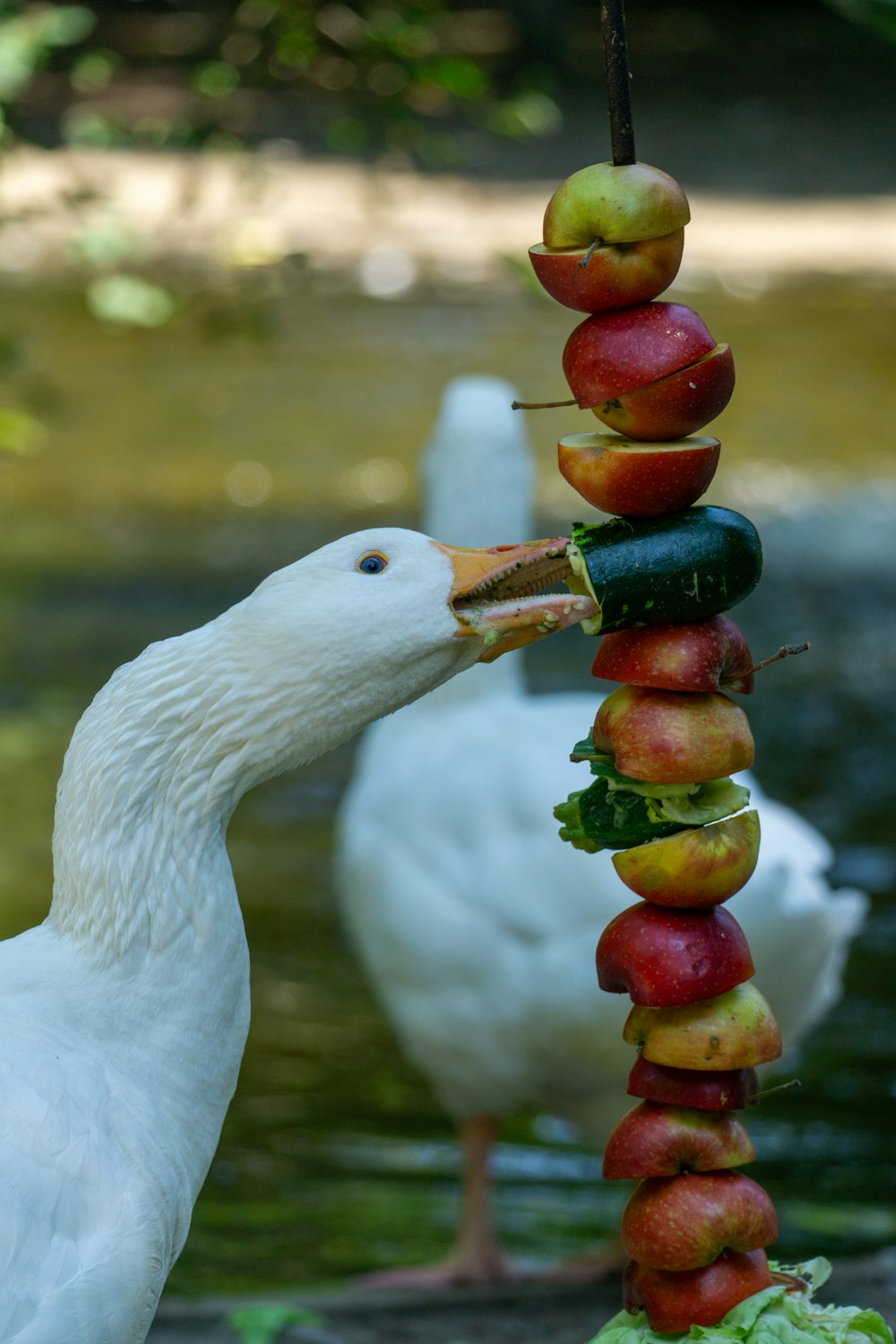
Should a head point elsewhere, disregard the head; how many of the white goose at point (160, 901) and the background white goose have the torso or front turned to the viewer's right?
1

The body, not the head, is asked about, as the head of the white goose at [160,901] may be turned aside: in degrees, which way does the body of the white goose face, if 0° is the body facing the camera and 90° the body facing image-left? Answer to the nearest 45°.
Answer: approximately 270°
